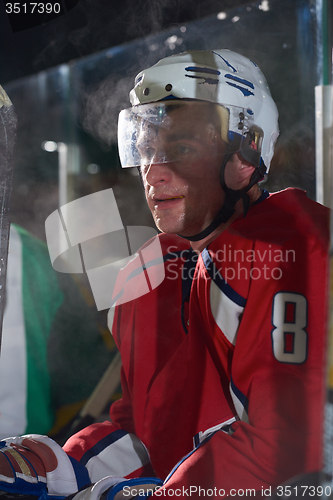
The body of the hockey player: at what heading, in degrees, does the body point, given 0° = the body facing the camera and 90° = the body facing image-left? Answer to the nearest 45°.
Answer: approximately 45°
